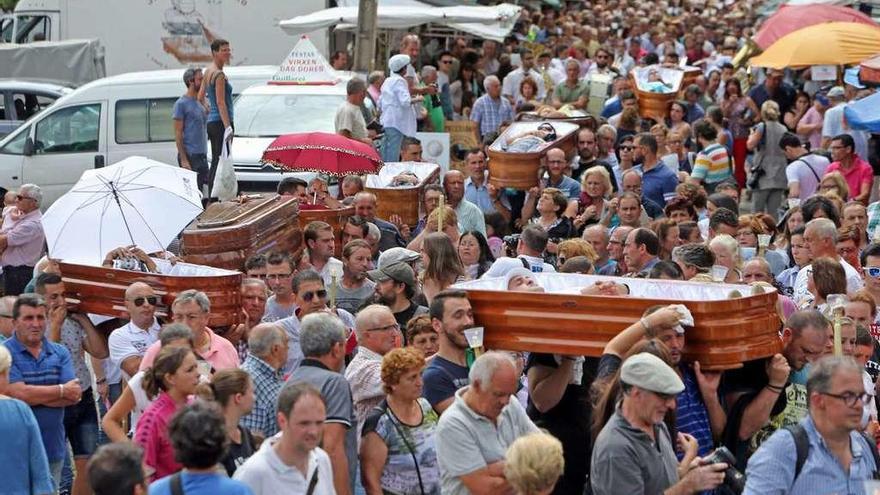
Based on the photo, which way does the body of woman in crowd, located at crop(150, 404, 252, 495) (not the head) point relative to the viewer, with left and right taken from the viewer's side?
facing away from the viewer

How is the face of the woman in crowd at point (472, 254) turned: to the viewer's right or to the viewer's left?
to the viewer's left

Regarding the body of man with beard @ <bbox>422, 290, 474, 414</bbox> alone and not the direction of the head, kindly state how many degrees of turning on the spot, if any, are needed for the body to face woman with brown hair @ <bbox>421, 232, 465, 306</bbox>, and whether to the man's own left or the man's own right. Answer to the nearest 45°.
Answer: approximately 135° to the man's own left

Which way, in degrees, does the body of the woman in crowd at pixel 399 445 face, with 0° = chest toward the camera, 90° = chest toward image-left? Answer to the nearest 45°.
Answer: approximately 315°

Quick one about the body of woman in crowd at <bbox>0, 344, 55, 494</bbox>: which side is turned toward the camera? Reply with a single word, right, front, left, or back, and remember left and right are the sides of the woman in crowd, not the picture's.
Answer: back

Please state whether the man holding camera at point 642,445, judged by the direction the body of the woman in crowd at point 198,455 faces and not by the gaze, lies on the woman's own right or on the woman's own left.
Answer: on the woman's own right

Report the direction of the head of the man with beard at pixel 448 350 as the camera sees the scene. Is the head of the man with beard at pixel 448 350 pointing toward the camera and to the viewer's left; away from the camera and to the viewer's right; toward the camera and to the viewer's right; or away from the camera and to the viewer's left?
toward the camera and to the viewer's right
